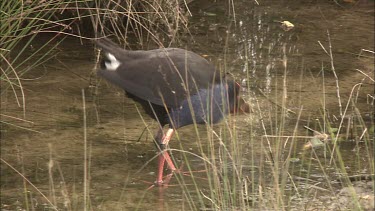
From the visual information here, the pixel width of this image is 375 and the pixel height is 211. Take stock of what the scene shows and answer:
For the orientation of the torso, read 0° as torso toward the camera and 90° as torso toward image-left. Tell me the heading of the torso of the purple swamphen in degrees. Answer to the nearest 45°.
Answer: approximately 270°
